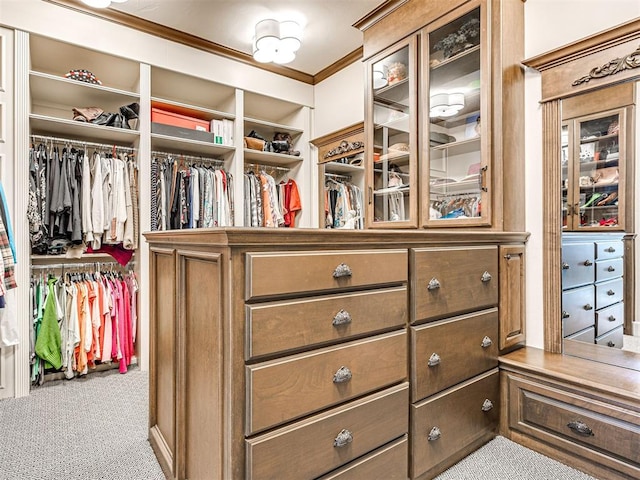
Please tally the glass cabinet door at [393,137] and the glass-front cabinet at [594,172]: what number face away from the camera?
0

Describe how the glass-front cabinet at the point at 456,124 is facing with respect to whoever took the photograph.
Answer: facing the viewer and to the left of the viewer

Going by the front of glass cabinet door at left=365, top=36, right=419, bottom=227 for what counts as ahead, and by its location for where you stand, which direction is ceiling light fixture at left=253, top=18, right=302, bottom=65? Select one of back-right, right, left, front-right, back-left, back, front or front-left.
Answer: front-right

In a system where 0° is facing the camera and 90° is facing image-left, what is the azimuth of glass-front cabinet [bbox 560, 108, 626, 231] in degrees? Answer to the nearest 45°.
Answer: approximately 45°

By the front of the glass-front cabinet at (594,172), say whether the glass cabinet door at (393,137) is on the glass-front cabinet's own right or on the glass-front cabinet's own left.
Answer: on the glass-front cabinet's own right
